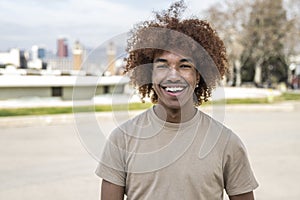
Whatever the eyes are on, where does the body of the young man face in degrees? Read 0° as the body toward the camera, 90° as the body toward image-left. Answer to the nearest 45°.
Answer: approximately 0°

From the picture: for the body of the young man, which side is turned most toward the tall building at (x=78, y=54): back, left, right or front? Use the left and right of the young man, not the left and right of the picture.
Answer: back

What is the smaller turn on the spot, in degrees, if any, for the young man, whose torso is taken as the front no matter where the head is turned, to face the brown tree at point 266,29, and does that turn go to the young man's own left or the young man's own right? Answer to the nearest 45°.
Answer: approximately 180°
